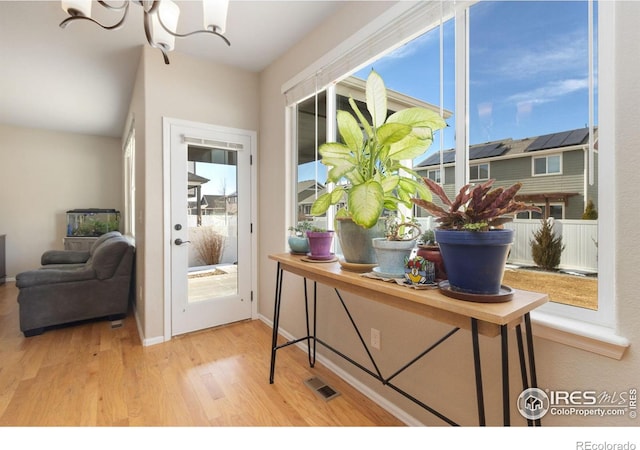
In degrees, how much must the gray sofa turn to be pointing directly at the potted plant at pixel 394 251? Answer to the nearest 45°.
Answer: approximately 90° to its left

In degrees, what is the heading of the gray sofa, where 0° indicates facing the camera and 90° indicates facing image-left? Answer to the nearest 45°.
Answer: approximately 90°

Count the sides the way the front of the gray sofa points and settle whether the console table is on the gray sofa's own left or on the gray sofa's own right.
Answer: on the gray sofa's own left

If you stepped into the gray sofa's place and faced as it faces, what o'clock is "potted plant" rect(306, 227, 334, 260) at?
The potted plant is roughly at 8 o'clock from the gray sofa.

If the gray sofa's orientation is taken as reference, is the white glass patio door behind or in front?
behind

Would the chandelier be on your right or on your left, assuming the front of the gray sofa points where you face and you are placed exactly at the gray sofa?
on your left

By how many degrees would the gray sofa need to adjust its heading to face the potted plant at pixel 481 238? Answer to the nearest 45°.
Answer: approximately 90° to its left
